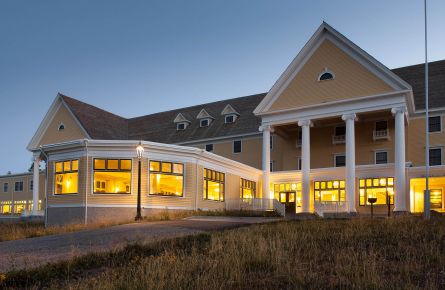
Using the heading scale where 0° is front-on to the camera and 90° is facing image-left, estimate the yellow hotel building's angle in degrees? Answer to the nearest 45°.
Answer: approximately 45°
